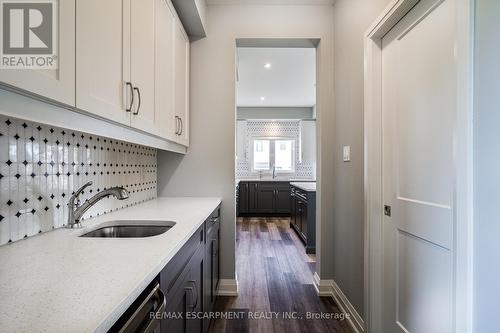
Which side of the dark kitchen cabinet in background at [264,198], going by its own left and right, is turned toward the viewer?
front

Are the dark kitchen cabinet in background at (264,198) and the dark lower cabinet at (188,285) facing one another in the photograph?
no

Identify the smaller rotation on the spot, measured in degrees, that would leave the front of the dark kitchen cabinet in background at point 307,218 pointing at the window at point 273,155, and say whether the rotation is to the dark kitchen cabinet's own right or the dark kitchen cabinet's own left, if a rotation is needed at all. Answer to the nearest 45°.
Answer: approximately 90° to the dark kitchen cabinet's own right

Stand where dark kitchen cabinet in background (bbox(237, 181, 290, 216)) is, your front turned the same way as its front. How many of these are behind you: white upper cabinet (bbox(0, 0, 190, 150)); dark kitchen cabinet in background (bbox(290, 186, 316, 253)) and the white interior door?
0

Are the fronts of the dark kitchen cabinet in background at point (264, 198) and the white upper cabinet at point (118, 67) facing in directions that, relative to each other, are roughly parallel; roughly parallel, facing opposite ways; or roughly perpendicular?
roughly perpendicular

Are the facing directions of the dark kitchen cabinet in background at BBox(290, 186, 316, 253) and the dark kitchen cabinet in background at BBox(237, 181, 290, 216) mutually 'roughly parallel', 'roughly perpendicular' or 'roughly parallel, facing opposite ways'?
roughly perpendicular

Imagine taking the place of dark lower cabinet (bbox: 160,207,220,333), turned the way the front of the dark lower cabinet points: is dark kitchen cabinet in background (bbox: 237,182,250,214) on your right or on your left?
on your left

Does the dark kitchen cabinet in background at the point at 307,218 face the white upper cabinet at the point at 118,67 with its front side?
no

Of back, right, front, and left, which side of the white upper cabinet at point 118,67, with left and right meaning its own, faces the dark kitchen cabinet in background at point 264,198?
left

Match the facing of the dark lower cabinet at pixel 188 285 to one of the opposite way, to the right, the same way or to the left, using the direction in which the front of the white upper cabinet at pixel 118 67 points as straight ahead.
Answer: the same way

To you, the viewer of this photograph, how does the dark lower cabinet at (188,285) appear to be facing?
facing the viewer and to the right of the viewer

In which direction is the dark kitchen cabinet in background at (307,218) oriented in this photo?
to the viewer's left

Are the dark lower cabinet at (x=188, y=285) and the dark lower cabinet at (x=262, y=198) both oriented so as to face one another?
no

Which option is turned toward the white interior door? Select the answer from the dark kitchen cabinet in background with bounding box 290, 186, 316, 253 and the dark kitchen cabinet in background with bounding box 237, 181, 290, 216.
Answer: the dark kitchen cabinet in background with bounding box 237, 181, 290, 216

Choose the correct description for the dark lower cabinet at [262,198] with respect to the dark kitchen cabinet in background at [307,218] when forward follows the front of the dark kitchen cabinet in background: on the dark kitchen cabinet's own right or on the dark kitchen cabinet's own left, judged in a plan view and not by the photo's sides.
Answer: on the dark kitchen cabinet's own right

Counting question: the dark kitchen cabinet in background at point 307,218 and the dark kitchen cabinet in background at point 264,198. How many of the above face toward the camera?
1

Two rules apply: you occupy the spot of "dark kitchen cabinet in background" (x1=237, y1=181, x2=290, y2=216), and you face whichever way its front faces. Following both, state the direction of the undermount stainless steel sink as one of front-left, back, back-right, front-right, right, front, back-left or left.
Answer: front

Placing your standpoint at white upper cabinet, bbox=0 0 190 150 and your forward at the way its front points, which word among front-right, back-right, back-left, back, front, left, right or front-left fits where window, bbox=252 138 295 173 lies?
left

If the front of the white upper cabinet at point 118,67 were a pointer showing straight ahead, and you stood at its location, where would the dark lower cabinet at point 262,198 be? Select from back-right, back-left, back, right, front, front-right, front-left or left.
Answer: left

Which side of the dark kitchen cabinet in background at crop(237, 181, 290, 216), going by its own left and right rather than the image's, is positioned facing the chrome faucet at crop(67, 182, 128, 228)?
front
